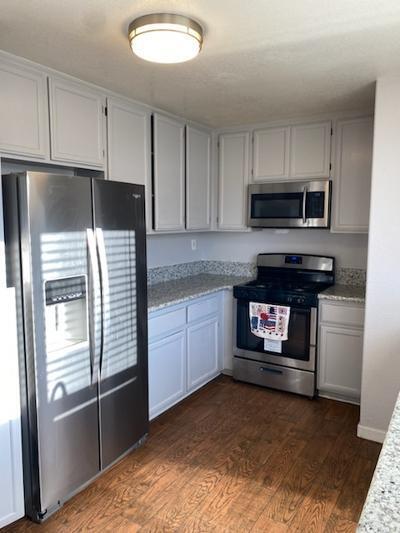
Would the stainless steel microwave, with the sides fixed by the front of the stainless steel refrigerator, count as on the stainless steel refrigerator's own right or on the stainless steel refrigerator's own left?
on the stainless steel refrigerator's own left

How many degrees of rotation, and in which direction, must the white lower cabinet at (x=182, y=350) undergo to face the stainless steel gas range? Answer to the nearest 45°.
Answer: approximately 45° to its left

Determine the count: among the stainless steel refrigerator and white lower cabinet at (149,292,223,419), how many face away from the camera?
0

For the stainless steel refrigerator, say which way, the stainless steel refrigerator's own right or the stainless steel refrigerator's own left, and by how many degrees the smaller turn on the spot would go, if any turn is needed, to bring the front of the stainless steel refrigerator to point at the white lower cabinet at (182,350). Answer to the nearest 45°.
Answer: approximately 90° to the stainless steel refrigerator's own left

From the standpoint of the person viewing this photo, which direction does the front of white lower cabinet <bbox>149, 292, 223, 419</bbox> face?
facing the viewer and to the right of the viewer

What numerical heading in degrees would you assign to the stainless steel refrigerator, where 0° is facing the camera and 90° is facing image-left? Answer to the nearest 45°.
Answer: approximately 315°

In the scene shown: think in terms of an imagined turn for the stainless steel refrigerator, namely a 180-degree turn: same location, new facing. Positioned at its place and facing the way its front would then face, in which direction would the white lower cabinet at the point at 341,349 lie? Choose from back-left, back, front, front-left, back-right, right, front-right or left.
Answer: back-right

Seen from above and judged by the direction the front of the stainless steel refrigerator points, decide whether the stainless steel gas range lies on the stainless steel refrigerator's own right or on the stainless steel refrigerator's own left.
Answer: on the stainless steel refrigerator's own left
